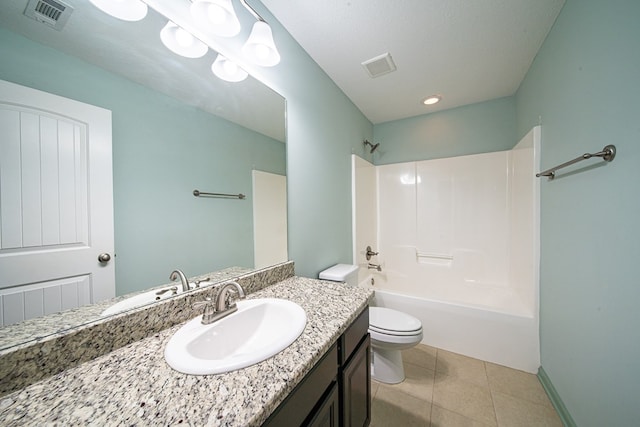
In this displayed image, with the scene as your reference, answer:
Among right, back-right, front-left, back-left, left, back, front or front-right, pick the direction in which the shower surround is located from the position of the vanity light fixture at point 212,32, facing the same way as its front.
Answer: front-left

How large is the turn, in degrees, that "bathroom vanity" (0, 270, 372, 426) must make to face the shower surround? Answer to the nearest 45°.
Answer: approximately 45° to its left

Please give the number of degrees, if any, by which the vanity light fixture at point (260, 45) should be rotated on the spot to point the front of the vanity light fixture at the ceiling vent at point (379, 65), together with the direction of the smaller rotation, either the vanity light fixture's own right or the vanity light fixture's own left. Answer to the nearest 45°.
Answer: approximately 90° to the vanity light fixture's own left

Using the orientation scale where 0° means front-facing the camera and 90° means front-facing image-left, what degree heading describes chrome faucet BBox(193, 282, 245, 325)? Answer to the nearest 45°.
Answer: approximately 315°

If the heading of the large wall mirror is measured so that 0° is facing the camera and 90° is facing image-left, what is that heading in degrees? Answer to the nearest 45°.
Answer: approximately 315°

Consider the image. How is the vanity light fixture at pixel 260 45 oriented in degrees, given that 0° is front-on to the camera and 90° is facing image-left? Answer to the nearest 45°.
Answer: approximately 315°
